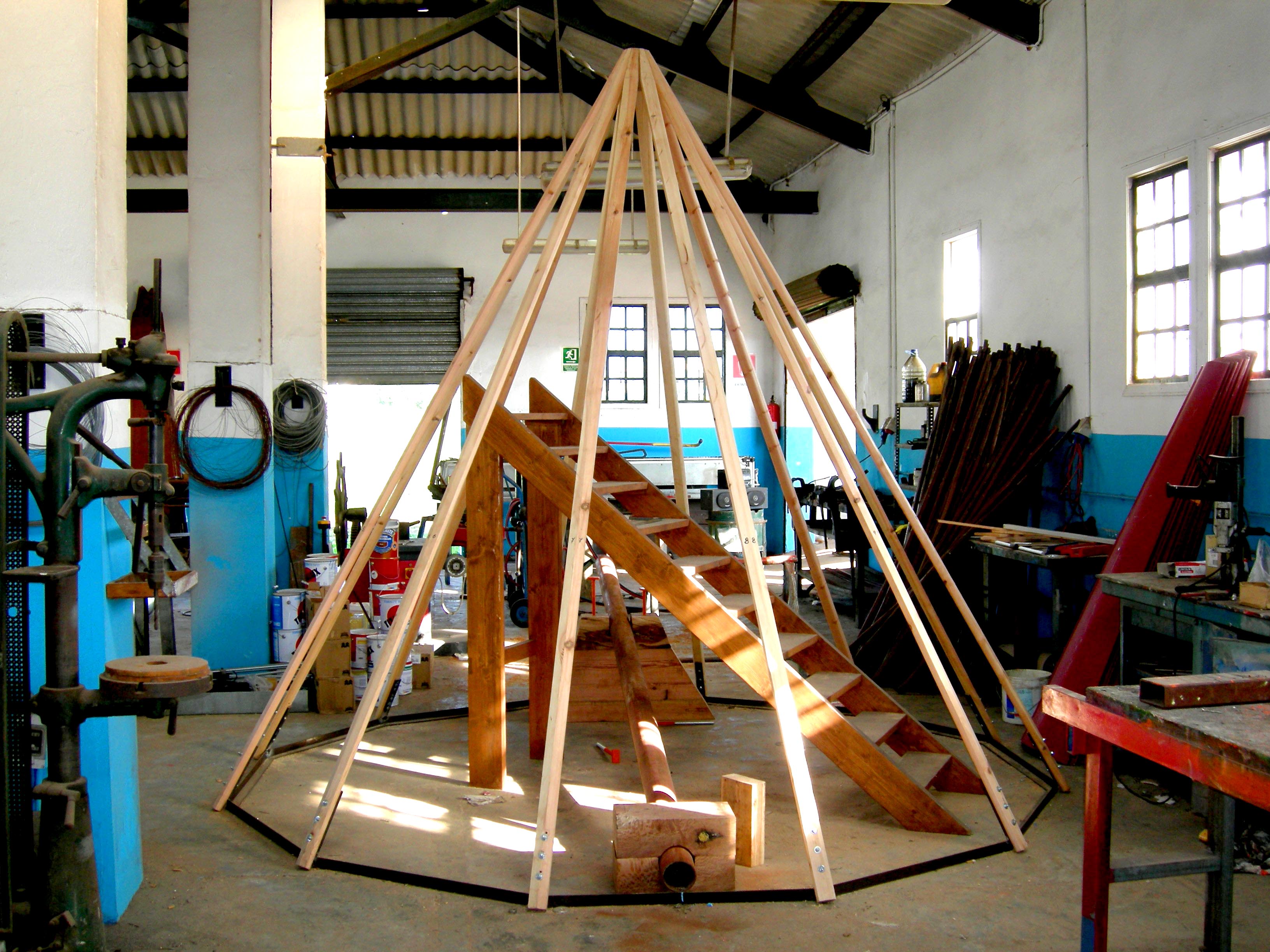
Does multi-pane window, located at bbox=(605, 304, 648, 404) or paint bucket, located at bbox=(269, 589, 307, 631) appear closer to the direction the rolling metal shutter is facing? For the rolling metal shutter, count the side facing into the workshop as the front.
the paint bucket

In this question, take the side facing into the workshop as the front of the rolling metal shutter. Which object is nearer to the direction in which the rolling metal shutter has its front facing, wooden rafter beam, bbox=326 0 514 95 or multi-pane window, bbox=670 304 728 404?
the wooden rafter beam

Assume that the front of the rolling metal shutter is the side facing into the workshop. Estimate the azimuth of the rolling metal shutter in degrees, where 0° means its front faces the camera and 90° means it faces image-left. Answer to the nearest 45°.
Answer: approximately 0°

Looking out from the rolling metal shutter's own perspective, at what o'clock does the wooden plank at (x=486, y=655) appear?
The wooden plank is roughly at 12 o'clock from the rolling metal shutter.

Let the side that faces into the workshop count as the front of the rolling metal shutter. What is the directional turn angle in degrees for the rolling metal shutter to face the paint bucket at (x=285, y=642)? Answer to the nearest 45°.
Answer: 0° — it already faces it

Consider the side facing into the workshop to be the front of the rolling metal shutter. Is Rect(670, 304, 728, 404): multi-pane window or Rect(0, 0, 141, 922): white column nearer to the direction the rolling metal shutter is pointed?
the white column

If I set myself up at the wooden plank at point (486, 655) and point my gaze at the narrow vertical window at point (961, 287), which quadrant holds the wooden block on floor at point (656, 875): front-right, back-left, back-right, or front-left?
back-right

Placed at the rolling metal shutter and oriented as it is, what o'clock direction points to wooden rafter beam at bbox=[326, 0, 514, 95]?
The wooden rafter beam is roughly at 12 o'clock from the rolling metal shutter.

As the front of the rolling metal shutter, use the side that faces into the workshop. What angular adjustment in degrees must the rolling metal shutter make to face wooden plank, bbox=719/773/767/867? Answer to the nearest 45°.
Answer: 0° — it already faces it
